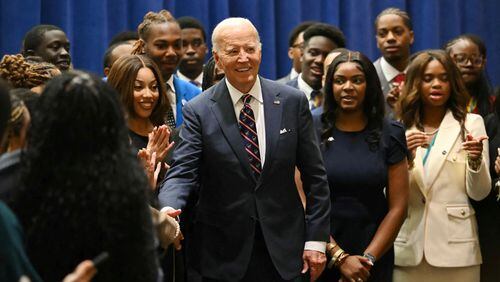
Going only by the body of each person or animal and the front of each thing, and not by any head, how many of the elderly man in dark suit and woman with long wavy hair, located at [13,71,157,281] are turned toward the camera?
1

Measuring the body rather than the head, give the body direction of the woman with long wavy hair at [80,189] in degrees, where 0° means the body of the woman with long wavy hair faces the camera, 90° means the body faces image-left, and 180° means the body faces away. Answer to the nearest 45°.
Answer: approximately 180°

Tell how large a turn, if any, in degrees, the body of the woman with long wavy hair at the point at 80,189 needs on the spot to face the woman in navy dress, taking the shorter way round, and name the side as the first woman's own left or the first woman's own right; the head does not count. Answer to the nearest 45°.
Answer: approximately 45° to the first woman's own right

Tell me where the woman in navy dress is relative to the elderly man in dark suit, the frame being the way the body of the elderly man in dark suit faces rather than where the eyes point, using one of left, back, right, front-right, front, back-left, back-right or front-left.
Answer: back-left

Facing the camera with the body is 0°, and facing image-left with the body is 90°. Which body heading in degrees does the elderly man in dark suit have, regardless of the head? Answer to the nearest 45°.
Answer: approximately 0°

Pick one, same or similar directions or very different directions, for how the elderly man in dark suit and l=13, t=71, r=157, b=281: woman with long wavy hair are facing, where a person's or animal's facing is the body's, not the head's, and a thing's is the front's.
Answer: very different directions
